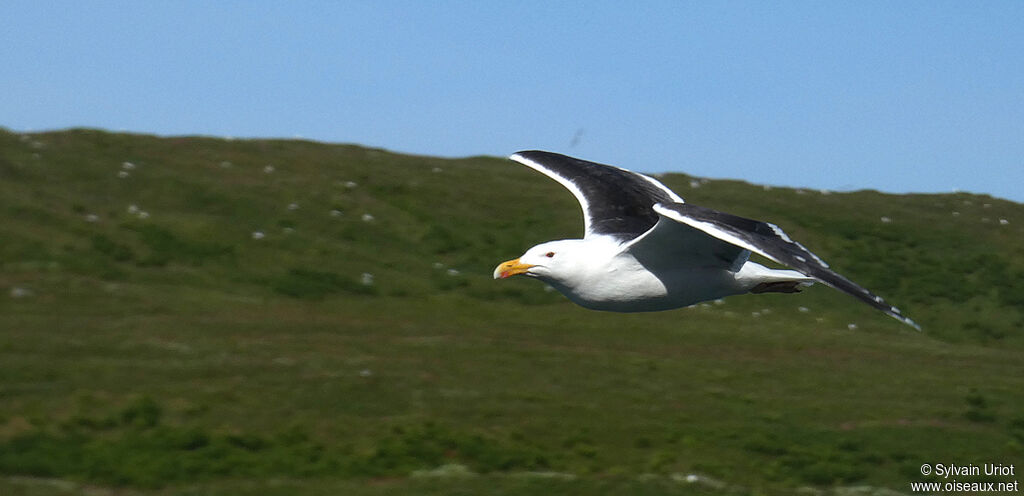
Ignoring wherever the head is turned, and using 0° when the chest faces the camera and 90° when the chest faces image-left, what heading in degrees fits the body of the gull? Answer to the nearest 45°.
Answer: approximately 90°

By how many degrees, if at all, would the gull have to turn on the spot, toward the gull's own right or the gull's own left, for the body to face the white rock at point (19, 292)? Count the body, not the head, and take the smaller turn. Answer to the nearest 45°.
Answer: approximately 45° to the gull's own right
